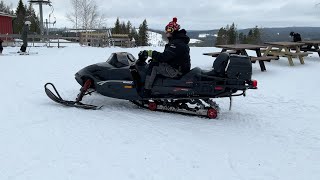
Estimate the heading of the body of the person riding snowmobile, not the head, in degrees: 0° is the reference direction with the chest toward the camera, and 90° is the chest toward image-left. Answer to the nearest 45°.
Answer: approximately 90°

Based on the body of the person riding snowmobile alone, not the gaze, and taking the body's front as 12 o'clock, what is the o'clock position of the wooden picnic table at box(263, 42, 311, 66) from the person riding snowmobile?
The wooden picnic table is roughly at 4 o'clock from the person riding snowmobile.

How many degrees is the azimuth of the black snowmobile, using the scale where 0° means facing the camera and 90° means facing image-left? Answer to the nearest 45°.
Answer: approximately 90°

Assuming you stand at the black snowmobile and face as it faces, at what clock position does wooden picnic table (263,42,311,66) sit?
The wooden picnic table is roughly at 4 o'clock from the black snowmobile.
